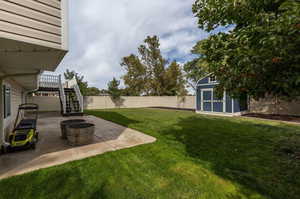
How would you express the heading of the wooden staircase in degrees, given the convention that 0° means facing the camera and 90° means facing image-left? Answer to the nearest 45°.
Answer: approximately 0°

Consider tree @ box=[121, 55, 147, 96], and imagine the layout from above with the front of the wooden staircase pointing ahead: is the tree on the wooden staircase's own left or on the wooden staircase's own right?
on the wooden staircase's own left

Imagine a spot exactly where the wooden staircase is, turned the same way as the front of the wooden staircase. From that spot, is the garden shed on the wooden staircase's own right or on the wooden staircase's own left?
on the wooden staircase's own left

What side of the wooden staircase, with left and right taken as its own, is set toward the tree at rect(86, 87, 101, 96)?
back

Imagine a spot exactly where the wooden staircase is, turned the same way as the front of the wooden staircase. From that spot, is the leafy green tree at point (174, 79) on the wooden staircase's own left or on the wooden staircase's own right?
on the wooden staircase's own left

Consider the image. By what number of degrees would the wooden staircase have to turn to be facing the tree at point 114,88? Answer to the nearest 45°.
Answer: approximately 135° to its left

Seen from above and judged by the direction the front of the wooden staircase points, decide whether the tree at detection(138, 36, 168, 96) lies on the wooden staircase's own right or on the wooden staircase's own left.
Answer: on the wooden staircase's own left
